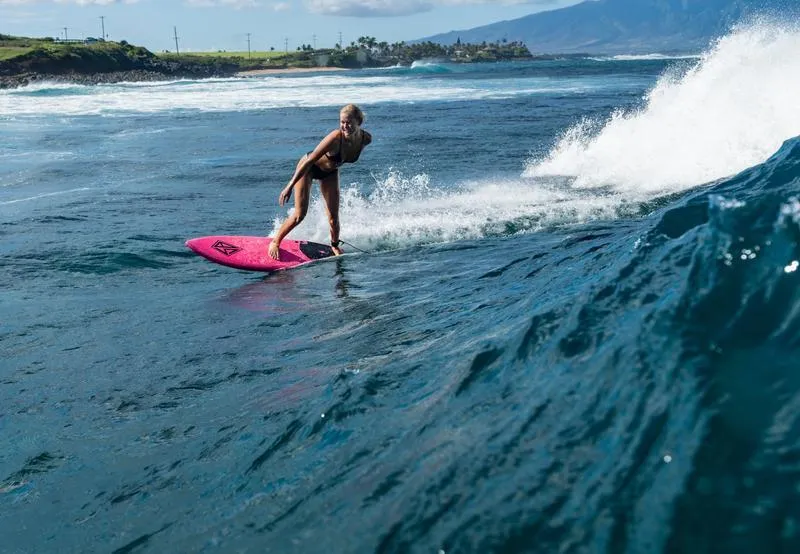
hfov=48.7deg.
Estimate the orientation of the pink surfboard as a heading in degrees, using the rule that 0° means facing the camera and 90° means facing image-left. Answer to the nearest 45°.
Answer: approximately 90°
